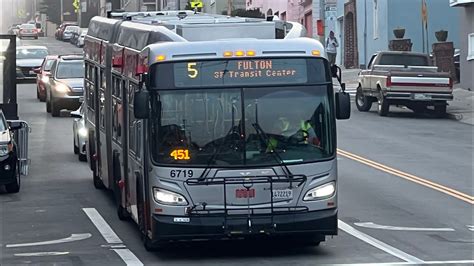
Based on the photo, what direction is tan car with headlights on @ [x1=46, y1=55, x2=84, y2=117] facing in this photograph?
toward the camera

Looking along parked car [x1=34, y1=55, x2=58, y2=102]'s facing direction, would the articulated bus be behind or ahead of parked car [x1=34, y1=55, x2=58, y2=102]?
ahead

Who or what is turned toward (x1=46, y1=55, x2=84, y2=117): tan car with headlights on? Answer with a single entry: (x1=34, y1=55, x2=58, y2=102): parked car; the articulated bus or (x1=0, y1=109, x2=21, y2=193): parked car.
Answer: (x1=34, y1=55, x2=58, y2=102): parked car

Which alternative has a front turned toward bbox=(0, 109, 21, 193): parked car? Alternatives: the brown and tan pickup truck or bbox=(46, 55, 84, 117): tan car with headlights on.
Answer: bbox=(46, 55, 84, 117): tan car with headlights on

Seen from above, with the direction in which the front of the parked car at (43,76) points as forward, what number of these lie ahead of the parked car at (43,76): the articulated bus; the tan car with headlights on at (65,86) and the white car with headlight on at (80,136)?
3

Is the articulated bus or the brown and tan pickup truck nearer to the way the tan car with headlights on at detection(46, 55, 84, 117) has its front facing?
the articulated bus

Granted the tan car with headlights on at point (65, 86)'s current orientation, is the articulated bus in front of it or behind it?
in front

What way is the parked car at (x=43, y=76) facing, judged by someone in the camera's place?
facing the viewer

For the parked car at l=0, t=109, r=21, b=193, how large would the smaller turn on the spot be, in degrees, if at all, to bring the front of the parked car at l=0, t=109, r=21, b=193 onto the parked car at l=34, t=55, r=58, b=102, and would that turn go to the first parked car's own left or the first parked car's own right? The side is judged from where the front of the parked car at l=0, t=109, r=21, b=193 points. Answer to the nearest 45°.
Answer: approximately 180°

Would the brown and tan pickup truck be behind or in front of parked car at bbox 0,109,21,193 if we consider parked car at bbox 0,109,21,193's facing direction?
behind

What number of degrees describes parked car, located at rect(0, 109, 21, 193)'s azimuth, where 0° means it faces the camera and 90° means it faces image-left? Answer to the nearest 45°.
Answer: approximately 0°

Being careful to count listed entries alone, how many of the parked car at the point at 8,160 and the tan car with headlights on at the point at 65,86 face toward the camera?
2

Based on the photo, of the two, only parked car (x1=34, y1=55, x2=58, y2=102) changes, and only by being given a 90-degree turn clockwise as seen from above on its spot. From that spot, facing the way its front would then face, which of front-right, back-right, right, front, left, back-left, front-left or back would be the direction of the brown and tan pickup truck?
back-left

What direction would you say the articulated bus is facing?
toward the camera

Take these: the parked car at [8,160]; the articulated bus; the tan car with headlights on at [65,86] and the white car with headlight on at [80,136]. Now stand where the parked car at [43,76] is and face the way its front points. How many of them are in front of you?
4
